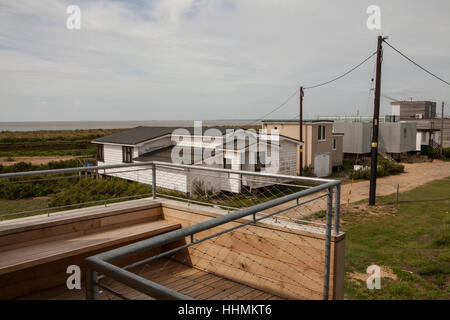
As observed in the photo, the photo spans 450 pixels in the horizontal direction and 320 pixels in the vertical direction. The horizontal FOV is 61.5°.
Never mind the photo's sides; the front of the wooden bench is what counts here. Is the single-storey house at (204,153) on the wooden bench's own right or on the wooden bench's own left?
on the wooden bench's own left

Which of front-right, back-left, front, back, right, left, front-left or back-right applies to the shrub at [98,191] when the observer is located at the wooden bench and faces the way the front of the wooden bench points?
back-left

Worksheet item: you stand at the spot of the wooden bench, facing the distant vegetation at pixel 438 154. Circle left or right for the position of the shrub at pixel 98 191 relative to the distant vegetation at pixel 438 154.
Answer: left

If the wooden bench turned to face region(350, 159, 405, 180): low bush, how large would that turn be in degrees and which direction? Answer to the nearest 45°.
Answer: approximately 90° to its left

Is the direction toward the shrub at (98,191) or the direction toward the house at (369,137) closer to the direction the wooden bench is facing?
the house

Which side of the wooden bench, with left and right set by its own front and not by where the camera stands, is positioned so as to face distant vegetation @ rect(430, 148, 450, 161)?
left

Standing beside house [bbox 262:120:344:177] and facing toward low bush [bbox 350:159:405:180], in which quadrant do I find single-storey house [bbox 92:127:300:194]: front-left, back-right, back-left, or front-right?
back-right

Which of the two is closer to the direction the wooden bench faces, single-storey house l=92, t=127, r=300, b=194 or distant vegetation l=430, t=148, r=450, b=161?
the distant vegetation

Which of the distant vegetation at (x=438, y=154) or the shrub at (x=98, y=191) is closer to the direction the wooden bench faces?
the distant vegetation

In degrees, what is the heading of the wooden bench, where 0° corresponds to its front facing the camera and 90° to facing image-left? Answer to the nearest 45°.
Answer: approximately 315°

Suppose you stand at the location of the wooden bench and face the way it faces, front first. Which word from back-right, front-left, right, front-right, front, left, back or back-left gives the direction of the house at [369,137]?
left
